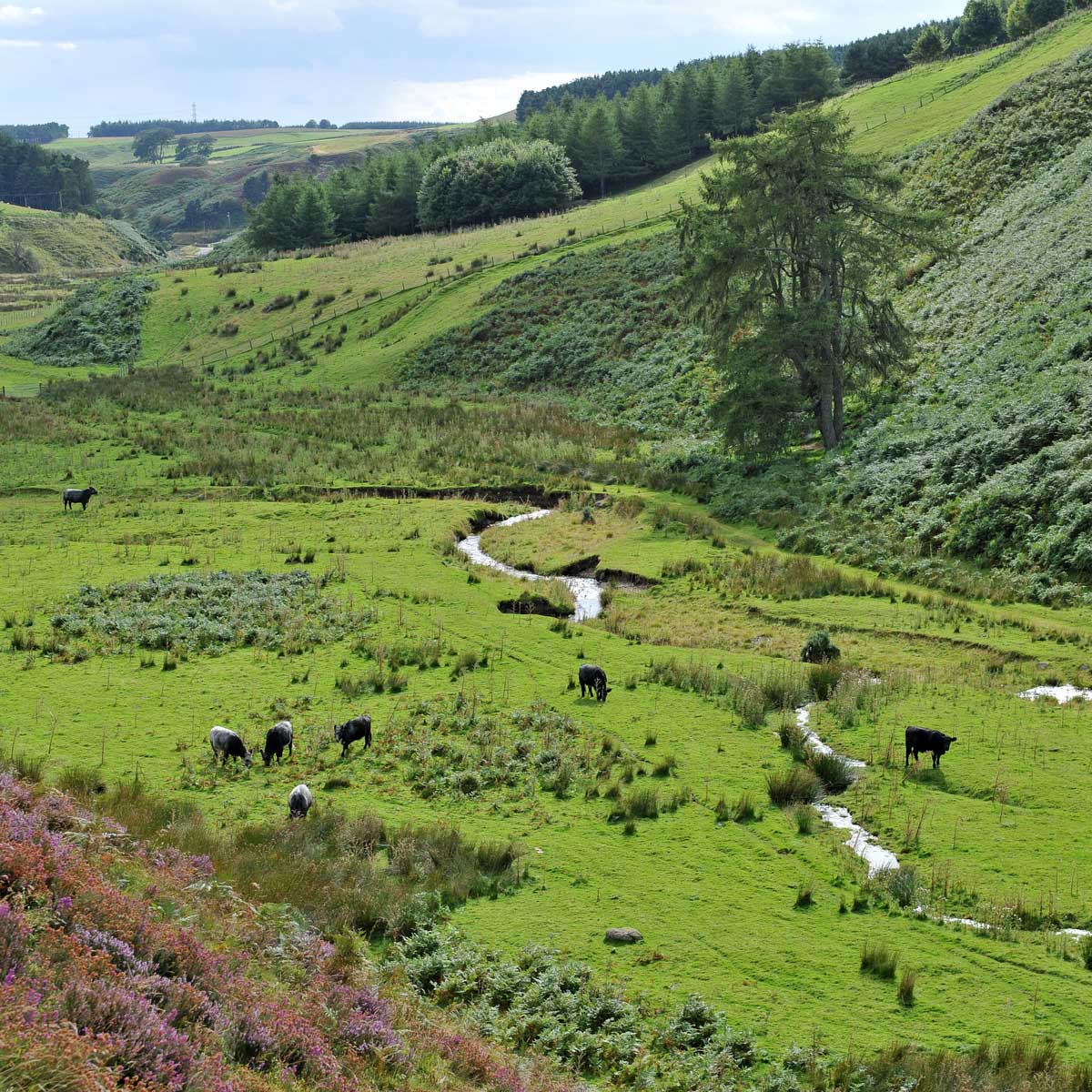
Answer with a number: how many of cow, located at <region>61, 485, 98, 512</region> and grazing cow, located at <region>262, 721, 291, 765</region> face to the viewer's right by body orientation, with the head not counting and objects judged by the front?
1

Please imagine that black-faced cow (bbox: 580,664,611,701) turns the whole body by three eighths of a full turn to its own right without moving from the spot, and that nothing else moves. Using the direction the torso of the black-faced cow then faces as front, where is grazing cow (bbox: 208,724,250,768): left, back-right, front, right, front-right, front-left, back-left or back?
front-left

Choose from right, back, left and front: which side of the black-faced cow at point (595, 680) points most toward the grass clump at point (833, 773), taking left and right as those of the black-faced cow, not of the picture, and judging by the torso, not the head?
front

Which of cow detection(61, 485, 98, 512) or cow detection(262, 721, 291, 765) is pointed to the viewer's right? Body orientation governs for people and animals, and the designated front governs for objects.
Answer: cow detection(61, 485, 98, 512)

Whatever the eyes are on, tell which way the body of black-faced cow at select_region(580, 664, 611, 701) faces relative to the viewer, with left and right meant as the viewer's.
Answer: facing the viewer and to the right of the viewer

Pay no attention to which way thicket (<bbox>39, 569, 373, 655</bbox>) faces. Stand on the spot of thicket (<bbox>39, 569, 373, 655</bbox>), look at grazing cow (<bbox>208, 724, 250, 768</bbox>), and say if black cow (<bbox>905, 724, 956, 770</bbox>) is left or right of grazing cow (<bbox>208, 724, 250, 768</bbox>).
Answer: left

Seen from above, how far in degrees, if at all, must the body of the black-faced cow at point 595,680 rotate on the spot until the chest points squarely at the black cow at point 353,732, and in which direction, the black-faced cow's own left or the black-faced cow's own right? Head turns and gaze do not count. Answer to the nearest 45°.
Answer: approximately 90° to the black-faced cow's own right
